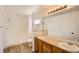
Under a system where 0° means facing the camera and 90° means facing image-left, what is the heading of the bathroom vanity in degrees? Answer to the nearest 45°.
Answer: approximately 45°
